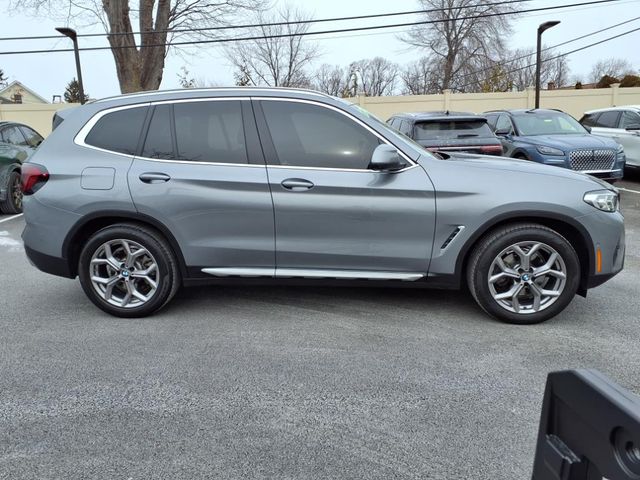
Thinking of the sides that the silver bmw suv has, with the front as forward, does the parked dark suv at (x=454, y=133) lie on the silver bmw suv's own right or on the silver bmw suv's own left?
on the silver bmw suv's own left

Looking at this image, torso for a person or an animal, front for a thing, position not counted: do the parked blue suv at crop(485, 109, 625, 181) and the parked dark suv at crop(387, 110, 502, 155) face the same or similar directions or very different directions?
very different directions

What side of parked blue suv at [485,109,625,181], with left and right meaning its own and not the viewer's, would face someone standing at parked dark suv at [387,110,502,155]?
right

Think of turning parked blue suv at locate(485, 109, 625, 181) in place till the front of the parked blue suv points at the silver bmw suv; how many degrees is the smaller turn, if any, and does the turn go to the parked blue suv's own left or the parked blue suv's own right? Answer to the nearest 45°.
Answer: approximately 45° to the parked blue suv's own right

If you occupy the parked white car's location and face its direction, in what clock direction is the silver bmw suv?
The silver bmw suv is roughly at 2 o'clock from the parked white car.

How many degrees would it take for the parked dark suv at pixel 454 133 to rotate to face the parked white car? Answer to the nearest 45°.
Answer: approximately 90° to its right

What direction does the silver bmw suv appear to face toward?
to the viewer's right

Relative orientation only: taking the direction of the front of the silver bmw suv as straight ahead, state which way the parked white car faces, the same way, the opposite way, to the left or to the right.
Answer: to the right

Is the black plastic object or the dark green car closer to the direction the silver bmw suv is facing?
the black plastic object

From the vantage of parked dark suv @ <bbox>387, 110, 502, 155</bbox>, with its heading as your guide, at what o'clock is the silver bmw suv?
The silver bmw suv is roughly at 8 o'clock from the parked dark suv.

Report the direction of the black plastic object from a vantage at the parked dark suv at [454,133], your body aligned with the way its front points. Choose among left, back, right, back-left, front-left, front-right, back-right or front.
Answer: back-left

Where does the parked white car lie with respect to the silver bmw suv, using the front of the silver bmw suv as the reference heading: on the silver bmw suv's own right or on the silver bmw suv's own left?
on the silver bmw suv's own left

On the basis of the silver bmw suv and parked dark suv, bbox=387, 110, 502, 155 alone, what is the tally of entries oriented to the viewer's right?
1
